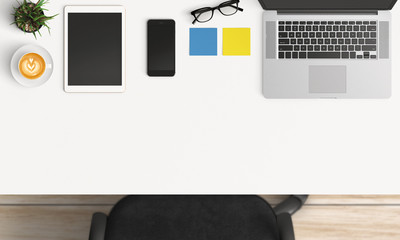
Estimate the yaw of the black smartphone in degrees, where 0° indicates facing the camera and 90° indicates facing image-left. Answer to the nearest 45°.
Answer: approximately 0°

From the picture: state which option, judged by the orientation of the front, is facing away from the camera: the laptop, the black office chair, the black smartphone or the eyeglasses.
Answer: the black office chair

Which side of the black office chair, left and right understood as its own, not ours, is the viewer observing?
back

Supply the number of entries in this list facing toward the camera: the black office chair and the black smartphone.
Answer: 1

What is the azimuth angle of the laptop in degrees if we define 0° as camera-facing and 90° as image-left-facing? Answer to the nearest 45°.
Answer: approximately 0°

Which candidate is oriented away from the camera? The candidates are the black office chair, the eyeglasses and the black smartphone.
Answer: the black office chair
